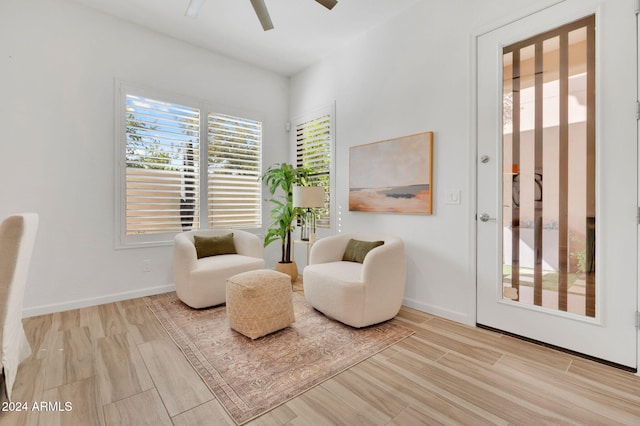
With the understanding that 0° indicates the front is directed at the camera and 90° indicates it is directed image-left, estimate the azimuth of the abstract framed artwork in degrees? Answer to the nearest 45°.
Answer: approximately 45°

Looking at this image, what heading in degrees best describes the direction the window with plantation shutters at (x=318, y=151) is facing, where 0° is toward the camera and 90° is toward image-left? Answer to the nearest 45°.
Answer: approximately 45°

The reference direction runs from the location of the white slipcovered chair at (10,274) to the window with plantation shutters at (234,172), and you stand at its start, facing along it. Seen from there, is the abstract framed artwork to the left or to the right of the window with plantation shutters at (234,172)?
right

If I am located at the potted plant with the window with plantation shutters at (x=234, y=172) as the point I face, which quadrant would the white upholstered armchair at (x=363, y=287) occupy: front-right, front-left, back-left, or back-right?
back-left

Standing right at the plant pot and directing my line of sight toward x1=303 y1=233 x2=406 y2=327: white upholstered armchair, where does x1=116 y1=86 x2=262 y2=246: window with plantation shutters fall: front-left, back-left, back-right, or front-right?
back-right

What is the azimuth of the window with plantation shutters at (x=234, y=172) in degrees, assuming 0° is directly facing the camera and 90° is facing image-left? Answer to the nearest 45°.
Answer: approximately 315°

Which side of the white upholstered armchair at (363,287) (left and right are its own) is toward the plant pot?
right

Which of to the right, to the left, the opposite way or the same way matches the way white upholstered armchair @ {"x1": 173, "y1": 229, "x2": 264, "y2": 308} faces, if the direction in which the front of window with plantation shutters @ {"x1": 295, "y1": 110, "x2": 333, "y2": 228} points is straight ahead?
to the left

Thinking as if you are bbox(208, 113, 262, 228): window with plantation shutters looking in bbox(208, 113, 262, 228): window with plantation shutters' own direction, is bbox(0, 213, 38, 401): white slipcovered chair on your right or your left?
on your right

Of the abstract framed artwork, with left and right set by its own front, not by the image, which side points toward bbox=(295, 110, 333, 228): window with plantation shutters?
right

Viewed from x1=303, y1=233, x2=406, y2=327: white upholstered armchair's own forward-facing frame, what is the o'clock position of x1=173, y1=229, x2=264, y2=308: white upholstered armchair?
x1=173, y1=229, x2=264, y2=308: white upholstered armchair is roughly at 2 o'clock from x1=303, y1=233, x2=406, y2=327: white upholstered armchair.
